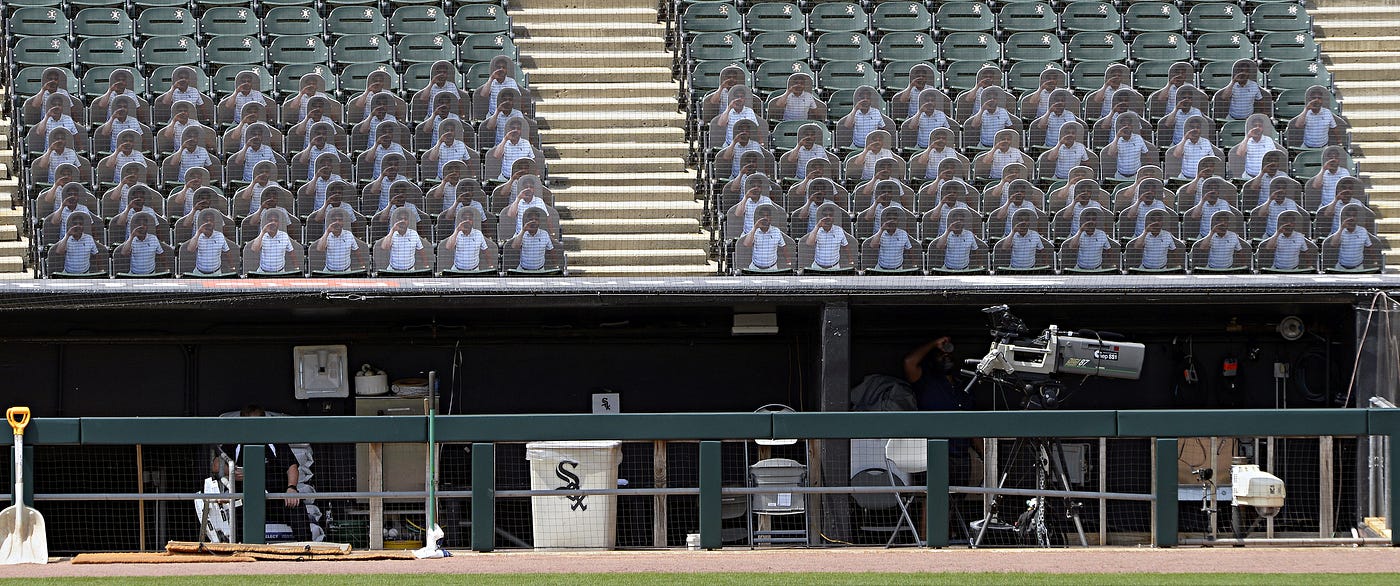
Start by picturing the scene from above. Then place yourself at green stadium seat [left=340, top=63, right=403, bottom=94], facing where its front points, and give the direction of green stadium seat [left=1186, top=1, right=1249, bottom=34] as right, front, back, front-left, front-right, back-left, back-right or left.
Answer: left

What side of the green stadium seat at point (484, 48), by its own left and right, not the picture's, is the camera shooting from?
front

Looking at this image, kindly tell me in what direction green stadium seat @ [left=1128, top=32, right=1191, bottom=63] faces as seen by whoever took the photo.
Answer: facing the viewer

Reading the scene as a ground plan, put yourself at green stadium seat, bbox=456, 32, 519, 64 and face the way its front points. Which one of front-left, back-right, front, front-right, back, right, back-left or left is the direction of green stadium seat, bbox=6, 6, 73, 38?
right

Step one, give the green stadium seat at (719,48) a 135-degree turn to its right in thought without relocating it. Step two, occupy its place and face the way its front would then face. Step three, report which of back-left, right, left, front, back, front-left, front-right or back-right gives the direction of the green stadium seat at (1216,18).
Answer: back-right

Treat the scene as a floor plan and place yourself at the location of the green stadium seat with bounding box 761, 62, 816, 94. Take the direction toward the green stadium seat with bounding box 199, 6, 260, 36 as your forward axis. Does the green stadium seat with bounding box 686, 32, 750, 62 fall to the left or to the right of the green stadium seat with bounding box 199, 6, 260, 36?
right

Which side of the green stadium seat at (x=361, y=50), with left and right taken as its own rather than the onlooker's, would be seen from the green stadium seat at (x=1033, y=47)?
left

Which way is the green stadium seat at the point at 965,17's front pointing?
toward the camera

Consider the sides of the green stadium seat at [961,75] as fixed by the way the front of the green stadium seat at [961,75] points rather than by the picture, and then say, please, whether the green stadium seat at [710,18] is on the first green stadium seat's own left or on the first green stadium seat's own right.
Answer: on the first green stadium seat's own right

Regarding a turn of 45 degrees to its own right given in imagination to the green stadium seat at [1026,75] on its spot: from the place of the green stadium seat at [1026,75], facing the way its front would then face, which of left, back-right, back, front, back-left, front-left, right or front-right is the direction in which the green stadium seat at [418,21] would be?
front-right

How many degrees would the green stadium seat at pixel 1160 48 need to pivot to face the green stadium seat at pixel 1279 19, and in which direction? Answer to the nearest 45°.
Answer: approximately 135° to its left

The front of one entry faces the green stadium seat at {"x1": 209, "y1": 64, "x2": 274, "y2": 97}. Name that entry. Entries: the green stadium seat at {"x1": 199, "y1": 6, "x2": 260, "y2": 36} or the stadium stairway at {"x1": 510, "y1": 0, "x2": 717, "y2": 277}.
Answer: the green stadium seat at {"x1": 199, "y1": 6, "x2": 260, "y2": 36}

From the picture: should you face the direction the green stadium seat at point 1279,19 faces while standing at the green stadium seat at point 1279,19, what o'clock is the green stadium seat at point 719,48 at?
the green stadium seat at point 719,48 is roughly at 2 o'clock from the green stadium seat at point 1279,19.

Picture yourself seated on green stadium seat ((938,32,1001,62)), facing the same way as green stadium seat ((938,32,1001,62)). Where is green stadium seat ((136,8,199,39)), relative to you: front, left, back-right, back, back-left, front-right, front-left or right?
right

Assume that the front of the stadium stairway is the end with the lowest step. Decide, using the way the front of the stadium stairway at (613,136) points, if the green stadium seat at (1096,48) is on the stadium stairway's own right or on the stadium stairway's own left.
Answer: on the stadium stairway's own left

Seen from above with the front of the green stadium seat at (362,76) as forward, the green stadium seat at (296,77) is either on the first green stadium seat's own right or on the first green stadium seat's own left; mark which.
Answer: on the first green stadium seat's own right

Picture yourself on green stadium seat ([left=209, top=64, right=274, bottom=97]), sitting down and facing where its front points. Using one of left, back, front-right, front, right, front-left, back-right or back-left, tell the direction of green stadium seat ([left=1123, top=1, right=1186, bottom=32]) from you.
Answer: left
